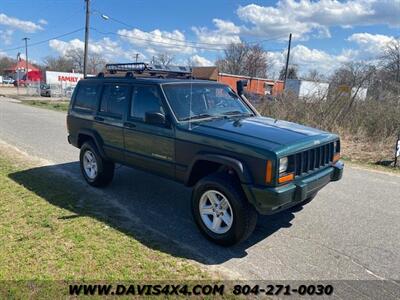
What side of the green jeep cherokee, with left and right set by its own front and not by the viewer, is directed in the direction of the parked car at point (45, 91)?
back

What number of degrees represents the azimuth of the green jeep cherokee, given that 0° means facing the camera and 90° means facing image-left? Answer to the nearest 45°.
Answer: approximately 315°
